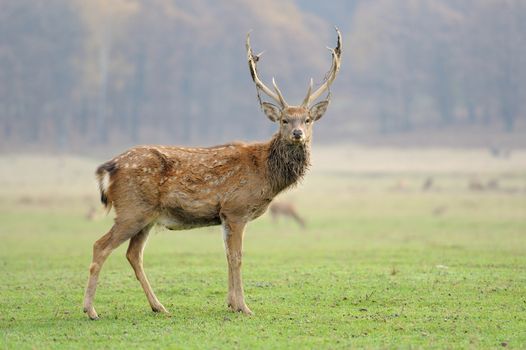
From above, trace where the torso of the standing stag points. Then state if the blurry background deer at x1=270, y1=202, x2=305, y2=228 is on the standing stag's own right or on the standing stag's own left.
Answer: on the standing stag's own left

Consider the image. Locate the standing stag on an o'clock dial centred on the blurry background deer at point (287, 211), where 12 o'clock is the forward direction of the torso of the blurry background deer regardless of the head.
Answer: The standing stag is roughly at 3 o'clock from the blurry background deer.

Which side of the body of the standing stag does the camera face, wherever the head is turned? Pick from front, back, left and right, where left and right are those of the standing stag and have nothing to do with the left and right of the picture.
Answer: right

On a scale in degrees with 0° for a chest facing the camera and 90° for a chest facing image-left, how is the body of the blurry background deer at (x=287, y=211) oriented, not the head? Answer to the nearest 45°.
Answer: approximately 270°

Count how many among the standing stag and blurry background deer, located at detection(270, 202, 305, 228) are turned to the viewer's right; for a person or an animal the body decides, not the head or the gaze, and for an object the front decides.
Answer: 2
